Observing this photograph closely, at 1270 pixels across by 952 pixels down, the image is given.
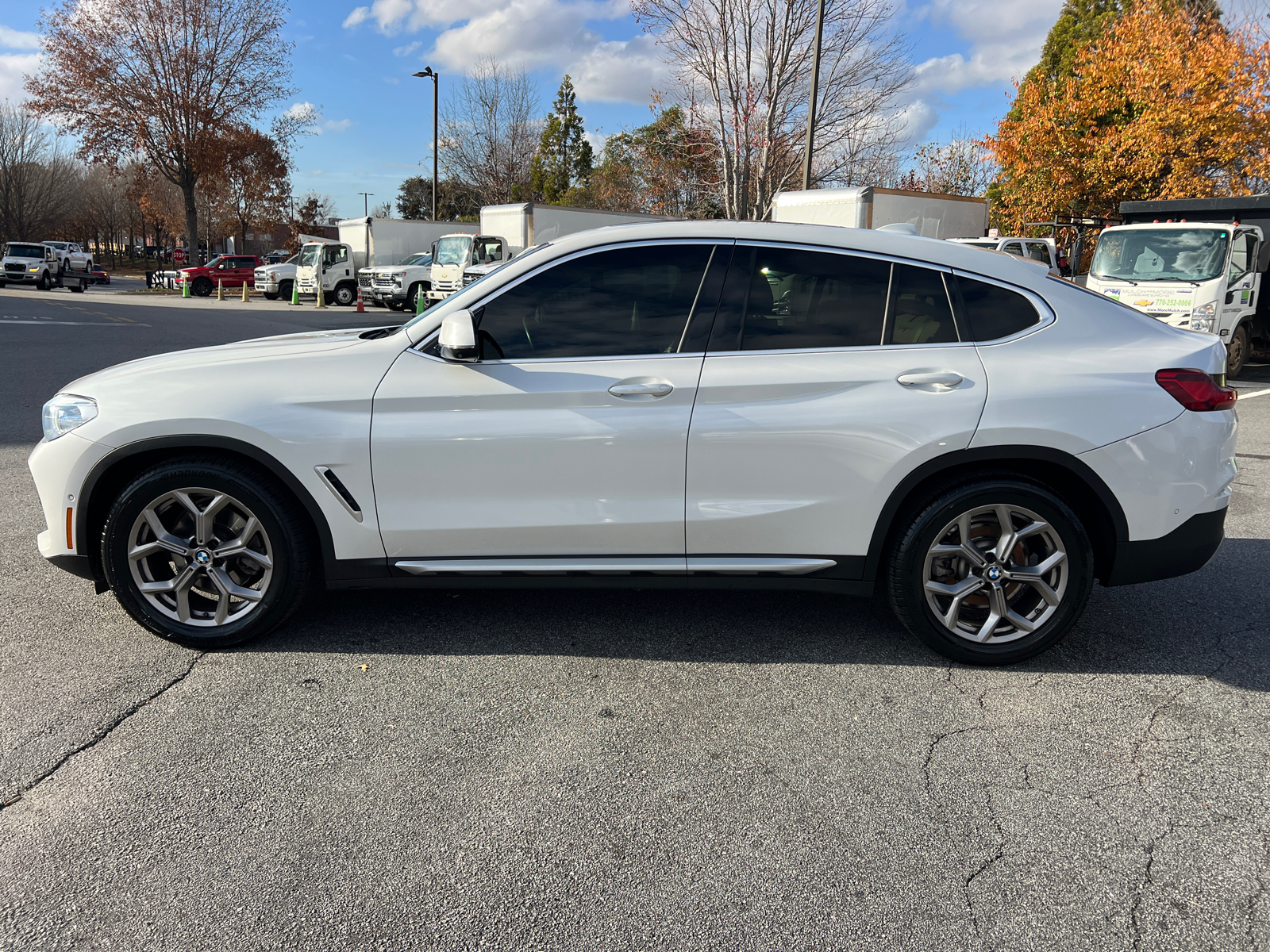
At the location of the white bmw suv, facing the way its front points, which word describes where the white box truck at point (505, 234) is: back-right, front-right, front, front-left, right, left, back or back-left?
right

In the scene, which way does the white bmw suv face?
to the viewer's left

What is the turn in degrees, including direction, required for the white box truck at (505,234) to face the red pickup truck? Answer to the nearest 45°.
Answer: approximately 90° to its right

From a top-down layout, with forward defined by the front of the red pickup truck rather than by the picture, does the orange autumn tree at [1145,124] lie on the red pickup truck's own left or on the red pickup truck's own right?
on the red pickup truck's own left

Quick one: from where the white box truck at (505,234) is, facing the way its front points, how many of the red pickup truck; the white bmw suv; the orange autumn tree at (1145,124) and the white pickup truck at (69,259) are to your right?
2

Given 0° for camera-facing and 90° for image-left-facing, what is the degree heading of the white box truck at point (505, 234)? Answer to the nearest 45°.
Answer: approximately 45°

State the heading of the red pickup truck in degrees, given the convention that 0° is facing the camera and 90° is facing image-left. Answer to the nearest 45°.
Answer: approximately 45°
